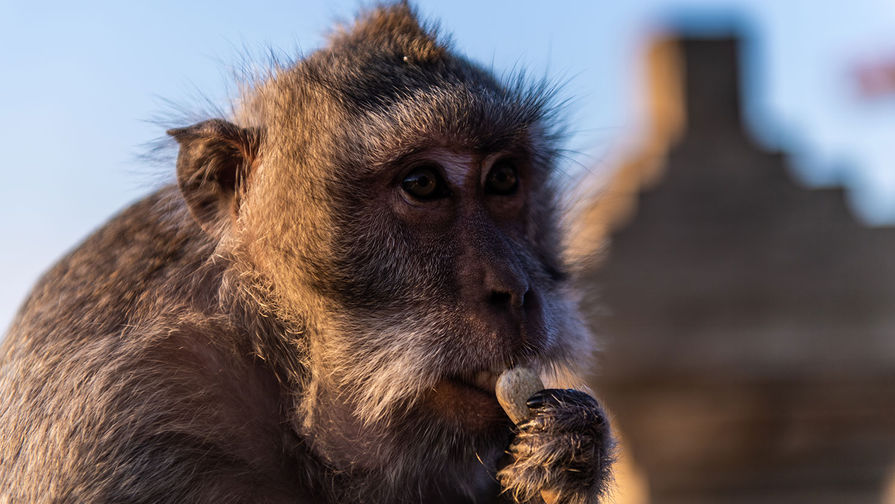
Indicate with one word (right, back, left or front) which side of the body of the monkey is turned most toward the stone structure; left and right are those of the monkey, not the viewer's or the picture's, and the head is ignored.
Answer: left

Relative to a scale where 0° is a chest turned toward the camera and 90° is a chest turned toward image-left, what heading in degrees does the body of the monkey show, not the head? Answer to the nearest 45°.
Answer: approximately 315°
